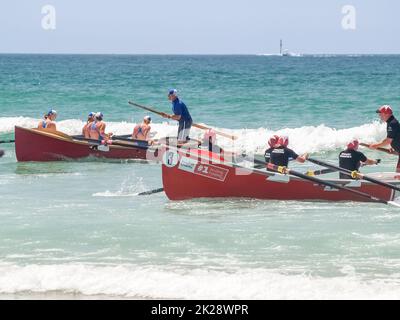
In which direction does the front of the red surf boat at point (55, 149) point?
to the viewer's left

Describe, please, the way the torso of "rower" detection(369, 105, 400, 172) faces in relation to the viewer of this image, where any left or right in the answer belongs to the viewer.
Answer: facing to the left of the viewer

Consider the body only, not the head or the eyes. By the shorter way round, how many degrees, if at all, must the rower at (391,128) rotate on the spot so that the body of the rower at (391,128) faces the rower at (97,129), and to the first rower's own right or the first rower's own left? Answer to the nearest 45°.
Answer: approximately 45° to the first rower's own right

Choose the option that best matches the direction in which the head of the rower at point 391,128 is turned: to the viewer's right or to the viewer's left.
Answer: to the viewer's left

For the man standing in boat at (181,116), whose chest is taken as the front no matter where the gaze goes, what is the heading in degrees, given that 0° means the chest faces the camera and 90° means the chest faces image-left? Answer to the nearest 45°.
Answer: approximately 90°

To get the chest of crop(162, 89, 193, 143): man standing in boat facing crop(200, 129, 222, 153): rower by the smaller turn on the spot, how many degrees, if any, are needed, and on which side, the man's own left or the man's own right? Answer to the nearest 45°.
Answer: approximately 90° to the man's own left

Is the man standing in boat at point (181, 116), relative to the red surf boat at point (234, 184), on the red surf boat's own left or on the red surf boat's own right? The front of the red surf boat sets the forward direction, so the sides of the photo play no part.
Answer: on the red surf boat's own right

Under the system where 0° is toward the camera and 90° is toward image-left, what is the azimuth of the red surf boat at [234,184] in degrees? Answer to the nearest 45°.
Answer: approximately 90°
